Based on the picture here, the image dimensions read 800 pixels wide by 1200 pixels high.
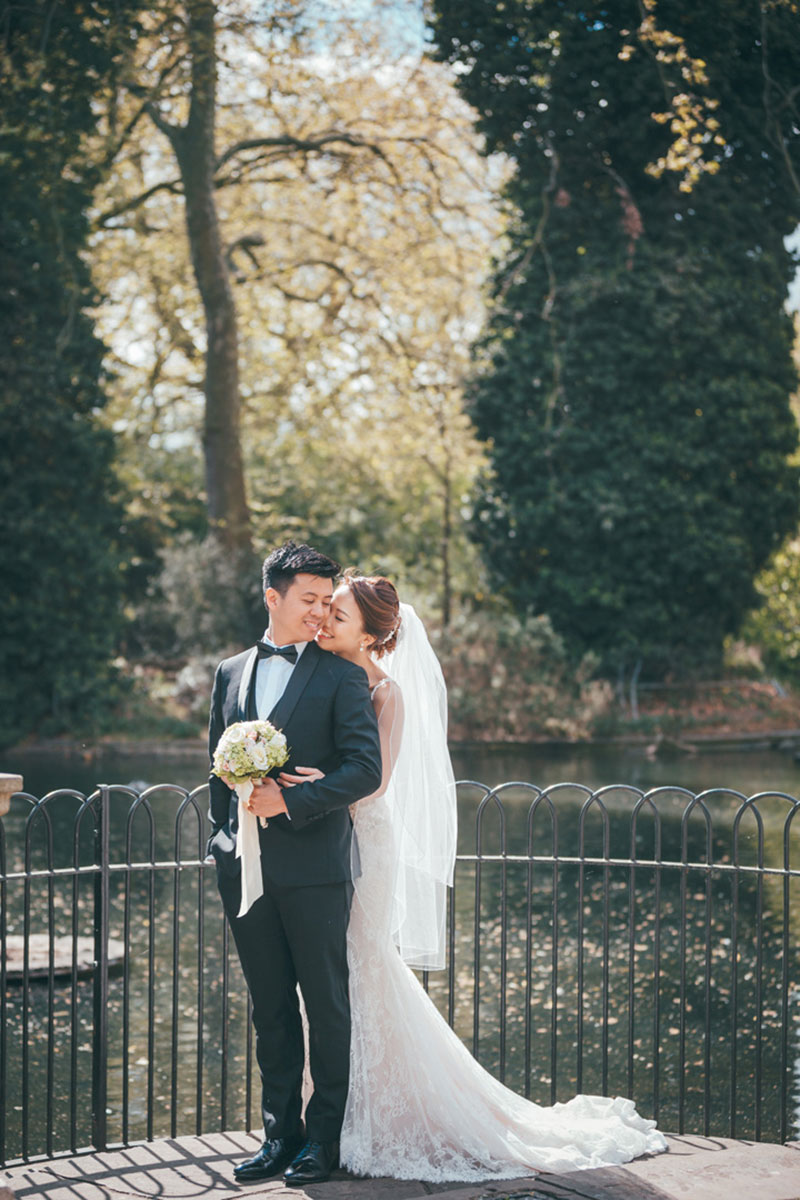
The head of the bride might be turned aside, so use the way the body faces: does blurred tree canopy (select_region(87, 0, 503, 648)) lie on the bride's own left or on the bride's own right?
on the bride's own right

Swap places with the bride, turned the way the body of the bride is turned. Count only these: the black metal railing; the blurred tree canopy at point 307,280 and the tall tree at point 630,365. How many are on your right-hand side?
3

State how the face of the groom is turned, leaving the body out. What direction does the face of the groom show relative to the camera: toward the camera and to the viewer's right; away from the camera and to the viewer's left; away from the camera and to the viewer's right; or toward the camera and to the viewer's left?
toward the camera and to the viewer's right

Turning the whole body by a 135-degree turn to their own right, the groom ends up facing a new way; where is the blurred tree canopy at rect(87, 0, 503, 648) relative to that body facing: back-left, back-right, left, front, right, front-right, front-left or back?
front

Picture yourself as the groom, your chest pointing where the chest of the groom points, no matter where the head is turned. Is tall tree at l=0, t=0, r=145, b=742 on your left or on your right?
on your right

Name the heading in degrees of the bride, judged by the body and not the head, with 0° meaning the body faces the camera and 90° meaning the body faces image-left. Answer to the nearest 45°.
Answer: approximately 90°

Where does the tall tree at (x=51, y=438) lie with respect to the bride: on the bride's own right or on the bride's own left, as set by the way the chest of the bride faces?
on the bride's own right

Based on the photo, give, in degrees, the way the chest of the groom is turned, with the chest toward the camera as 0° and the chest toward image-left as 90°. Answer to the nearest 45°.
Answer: approximately 45°
